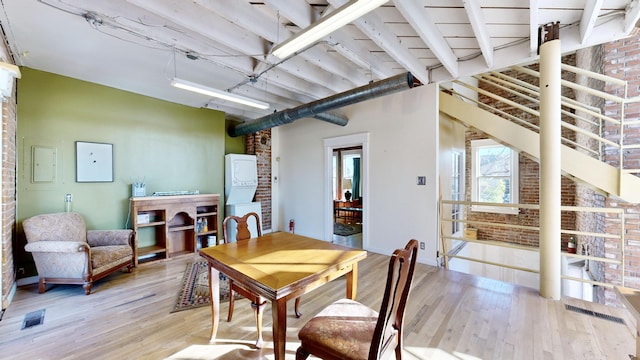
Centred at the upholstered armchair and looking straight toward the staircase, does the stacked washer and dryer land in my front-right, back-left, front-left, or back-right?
front-left

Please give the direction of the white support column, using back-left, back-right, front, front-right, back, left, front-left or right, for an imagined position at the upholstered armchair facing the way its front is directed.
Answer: front

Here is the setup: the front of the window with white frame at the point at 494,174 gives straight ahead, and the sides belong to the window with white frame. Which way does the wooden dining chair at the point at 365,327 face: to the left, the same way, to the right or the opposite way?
to the right

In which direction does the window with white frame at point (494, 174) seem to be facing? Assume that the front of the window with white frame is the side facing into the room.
toward the camera

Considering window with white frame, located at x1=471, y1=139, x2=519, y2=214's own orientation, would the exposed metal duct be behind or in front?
in front

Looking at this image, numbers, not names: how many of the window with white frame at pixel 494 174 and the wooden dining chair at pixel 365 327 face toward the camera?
1

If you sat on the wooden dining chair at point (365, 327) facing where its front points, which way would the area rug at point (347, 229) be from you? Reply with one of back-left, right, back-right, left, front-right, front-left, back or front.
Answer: front-right

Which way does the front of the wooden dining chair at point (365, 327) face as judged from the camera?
facing away from the viewer and to the left of the viewer

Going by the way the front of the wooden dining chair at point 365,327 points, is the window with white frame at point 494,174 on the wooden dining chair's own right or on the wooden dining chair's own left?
on the wooden dining chair's own right

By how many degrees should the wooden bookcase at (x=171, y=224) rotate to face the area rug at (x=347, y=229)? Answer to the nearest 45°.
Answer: approximately 45° to its left

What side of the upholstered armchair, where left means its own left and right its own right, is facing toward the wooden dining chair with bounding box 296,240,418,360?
front

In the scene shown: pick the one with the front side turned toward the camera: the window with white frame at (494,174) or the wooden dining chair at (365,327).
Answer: the window with white frame

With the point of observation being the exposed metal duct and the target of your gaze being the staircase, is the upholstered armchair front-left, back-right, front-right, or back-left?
back-right

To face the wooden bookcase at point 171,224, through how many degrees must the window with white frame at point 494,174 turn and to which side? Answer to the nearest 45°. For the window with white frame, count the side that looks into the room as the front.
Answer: approximately 45° to its right

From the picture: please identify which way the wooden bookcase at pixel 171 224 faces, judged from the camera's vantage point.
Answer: facing the viewer and to the right of the viewer
